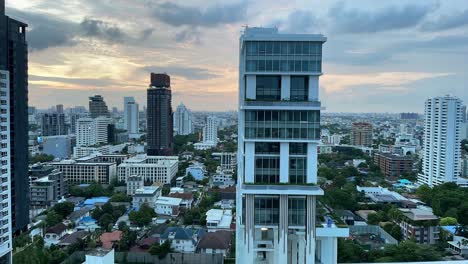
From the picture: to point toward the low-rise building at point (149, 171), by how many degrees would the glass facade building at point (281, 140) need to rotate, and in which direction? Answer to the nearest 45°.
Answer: approximately 135° to its right

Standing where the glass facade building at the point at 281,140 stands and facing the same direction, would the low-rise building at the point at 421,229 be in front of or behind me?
behind

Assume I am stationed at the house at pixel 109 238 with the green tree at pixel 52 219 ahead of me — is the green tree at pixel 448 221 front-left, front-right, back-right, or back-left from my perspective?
back-right

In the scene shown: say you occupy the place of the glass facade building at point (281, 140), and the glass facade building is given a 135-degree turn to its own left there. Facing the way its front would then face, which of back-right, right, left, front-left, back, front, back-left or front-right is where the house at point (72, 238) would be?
left

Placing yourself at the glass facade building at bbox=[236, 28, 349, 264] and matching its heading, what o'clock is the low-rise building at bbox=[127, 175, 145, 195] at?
The low-rise building is roughly at 5 o'clock from the glass facade building.

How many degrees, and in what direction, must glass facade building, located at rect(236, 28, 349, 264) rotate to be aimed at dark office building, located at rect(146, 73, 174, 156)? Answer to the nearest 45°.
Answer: approximately 135° to its right

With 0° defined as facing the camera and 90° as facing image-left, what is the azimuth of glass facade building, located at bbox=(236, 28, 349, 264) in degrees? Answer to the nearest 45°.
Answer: approximately 0°

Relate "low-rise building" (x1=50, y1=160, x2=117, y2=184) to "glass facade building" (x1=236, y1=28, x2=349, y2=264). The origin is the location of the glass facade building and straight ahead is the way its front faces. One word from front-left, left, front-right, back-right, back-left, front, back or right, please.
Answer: back-right

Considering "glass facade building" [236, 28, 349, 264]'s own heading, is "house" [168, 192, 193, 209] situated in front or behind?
behind

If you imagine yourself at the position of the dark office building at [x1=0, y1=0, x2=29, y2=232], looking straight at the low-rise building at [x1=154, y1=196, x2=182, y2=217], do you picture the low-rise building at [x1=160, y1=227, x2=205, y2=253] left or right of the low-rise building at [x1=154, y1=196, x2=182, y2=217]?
right

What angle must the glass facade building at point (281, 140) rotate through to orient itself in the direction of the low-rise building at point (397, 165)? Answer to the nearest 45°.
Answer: approximately 180°

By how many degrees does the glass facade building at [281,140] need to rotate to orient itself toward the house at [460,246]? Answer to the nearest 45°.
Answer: approximately 135° to its left
